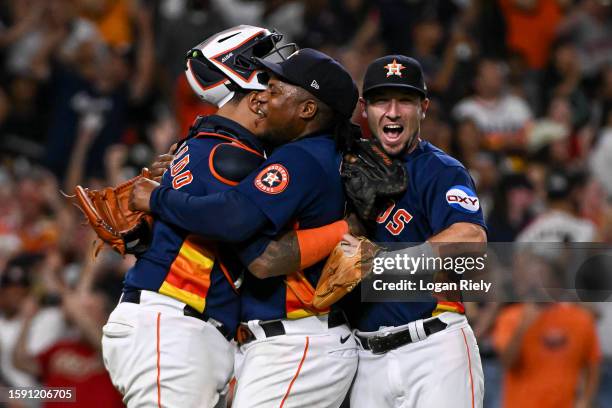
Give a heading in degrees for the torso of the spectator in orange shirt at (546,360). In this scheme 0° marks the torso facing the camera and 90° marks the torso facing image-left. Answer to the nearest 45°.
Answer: approximately 0°

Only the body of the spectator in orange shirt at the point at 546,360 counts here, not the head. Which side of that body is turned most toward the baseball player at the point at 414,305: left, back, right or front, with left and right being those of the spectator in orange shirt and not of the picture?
front

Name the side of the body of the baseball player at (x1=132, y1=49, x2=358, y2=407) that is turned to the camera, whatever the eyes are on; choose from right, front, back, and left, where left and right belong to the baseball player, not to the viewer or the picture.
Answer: left

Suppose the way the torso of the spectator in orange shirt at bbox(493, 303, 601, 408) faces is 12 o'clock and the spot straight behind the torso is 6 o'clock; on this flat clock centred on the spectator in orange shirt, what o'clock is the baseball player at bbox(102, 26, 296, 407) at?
The baseball player is roughly at 1 o'clock from the spectator in orange shirt.

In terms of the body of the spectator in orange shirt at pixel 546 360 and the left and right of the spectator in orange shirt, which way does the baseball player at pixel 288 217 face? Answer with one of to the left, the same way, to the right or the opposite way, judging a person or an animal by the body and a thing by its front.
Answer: to the right

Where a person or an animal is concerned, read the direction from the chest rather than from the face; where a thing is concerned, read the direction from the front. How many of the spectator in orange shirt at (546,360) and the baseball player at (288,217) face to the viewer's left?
1

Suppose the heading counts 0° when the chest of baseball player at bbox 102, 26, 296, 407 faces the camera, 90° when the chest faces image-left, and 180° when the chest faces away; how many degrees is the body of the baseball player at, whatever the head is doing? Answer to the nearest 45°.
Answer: approximately 270°

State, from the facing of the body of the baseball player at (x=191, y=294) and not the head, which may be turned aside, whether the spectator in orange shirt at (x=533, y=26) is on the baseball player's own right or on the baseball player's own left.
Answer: on the baseball player's own left

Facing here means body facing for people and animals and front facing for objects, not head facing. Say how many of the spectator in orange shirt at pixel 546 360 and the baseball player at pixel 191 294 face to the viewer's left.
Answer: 0

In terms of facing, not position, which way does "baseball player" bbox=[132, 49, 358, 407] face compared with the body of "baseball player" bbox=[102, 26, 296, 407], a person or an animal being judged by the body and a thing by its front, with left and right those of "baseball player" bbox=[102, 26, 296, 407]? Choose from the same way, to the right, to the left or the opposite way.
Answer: the opposite way

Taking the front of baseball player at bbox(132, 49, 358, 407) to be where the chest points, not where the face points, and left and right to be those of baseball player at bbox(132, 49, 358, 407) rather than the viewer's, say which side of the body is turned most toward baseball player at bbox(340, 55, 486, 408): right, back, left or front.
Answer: back
